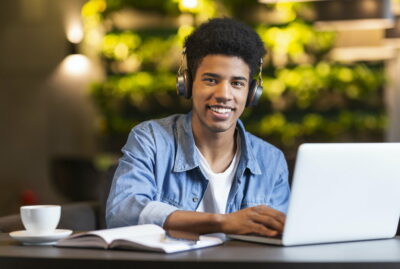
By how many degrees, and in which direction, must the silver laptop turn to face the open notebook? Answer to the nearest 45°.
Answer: approximately 45° to its left

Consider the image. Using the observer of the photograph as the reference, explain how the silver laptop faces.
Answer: facing away from the viewer and to the left of the viewer

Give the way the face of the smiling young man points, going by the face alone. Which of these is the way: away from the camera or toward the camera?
toward the camera

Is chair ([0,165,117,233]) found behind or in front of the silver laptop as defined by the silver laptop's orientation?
in front

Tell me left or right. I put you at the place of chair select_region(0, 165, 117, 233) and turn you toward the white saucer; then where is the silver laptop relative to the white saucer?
left

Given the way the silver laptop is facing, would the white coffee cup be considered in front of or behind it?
in front

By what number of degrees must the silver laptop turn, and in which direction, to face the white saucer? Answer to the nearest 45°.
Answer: approximately 45° to its left

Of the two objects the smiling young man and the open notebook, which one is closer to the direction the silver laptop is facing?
the smiling young man
